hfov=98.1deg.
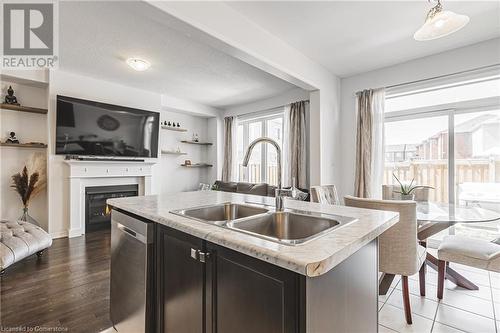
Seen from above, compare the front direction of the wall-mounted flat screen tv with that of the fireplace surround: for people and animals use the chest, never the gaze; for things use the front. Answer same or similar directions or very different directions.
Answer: same or similar directions

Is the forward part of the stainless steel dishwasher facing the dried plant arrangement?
no

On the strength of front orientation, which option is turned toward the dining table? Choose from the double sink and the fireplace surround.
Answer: the fireplace surround

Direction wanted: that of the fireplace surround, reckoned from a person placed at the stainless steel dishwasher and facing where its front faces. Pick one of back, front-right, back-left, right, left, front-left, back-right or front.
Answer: back-right

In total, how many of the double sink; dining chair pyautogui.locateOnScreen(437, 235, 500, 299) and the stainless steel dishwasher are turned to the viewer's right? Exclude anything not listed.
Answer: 0

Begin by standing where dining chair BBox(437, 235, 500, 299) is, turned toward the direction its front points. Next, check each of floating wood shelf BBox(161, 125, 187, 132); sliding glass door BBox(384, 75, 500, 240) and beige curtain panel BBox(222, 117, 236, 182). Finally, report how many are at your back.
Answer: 0

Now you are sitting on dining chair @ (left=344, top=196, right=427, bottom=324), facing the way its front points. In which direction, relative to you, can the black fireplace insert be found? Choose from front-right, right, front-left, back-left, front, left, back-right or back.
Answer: back-left

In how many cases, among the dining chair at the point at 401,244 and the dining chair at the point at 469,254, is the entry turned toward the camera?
0

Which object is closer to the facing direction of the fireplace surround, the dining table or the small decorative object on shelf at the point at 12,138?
the dining table

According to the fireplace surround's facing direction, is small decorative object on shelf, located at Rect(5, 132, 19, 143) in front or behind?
behind

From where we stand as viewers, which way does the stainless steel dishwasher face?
facing the viewer and to the left of the viewer

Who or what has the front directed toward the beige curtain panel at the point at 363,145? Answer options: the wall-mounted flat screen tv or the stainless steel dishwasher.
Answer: the wall-mounted flat screen tv

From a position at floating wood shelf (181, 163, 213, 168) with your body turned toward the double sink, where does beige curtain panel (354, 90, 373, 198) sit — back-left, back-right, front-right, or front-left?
front-left

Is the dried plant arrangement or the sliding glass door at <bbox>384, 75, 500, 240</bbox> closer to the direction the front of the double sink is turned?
the dried plant arrangement

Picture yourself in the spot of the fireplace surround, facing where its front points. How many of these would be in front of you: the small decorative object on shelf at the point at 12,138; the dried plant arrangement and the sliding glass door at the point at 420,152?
1

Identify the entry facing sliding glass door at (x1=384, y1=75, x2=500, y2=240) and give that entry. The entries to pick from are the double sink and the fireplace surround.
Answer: the fireplace surround
